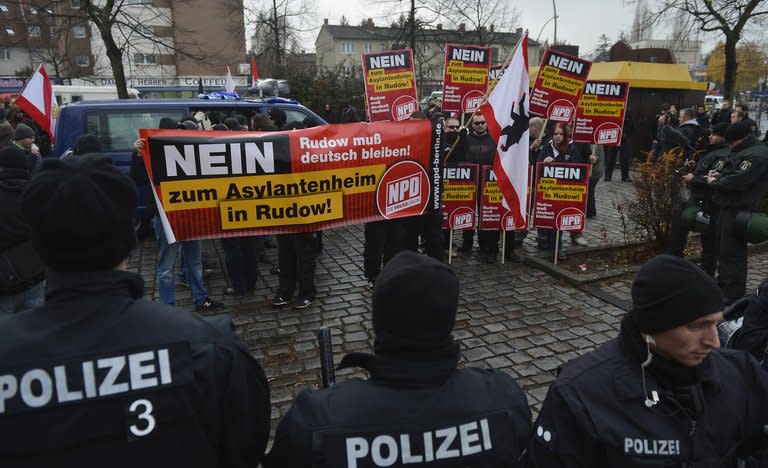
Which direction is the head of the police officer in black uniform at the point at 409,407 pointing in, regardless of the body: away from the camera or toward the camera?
away from the camera

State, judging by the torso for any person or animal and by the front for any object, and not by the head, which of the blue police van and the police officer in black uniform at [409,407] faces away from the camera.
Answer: the police officer in black uniform

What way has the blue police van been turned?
to the viewer's right

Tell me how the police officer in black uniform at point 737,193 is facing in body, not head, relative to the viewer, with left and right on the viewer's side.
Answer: facing to the left of the viewer

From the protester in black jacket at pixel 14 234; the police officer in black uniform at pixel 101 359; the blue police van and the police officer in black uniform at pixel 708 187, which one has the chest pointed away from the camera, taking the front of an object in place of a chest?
the police officer in black uniform at pixel 101 359

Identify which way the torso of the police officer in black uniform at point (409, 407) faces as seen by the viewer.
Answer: away from the camera

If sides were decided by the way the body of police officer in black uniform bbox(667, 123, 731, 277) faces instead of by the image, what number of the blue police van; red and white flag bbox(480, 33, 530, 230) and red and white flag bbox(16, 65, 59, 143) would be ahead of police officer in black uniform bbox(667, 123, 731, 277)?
3

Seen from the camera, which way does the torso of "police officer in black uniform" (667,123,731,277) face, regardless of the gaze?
to the viewer's left

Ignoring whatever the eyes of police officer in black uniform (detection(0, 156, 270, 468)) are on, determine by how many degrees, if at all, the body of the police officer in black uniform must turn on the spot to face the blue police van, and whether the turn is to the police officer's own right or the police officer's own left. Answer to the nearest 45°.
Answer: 0° — they already face it

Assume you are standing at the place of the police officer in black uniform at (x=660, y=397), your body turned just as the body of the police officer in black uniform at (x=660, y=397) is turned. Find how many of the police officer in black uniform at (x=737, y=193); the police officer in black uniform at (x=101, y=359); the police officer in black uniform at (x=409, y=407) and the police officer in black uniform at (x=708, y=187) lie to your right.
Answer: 2

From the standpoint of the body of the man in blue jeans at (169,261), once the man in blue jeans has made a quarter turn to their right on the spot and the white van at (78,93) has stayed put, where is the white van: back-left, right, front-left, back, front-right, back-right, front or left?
back-right

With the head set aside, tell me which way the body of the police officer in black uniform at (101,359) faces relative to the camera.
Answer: away from the camera

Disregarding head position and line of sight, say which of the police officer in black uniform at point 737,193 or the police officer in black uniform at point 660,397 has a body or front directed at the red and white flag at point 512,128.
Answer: the police officer in black uniform at point 737,193
